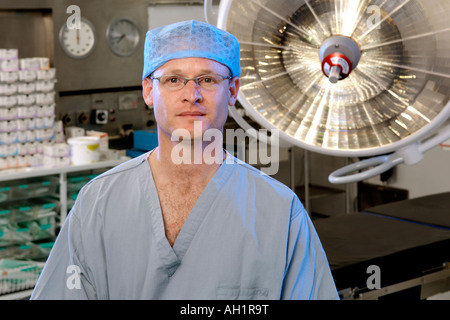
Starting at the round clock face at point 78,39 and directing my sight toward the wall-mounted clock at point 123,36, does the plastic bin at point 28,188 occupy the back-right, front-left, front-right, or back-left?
back-right

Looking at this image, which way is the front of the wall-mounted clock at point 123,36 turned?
toward the camera

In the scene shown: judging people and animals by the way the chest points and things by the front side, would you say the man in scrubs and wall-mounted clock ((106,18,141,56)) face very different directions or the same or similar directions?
same or similar directions

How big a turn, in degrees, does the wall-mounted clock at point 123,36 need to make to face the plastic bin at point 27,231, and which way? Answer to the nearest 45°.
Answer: approximately 45° to its right

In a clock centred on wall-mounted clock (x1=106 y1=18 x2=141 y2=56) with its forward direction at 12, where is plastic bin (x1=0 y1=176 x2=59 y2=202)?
The plastic bin is roughly at 1 o'clock from the wall-mounted clock.

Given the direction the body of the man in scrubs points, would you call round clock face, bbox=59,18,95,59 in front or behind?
behind

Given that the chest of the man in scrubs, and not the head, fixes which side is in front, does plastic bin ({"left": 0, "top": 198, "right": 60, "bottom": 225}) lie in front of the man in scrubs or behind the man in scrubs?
behind

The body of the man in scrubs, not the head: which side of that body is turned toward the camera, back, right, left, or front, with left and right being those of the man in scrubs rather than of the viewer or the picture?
front

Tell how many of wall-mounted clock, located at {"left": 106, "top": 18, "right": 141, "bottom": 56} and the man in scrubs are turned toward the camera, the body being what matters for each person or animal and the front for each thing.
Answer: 2
